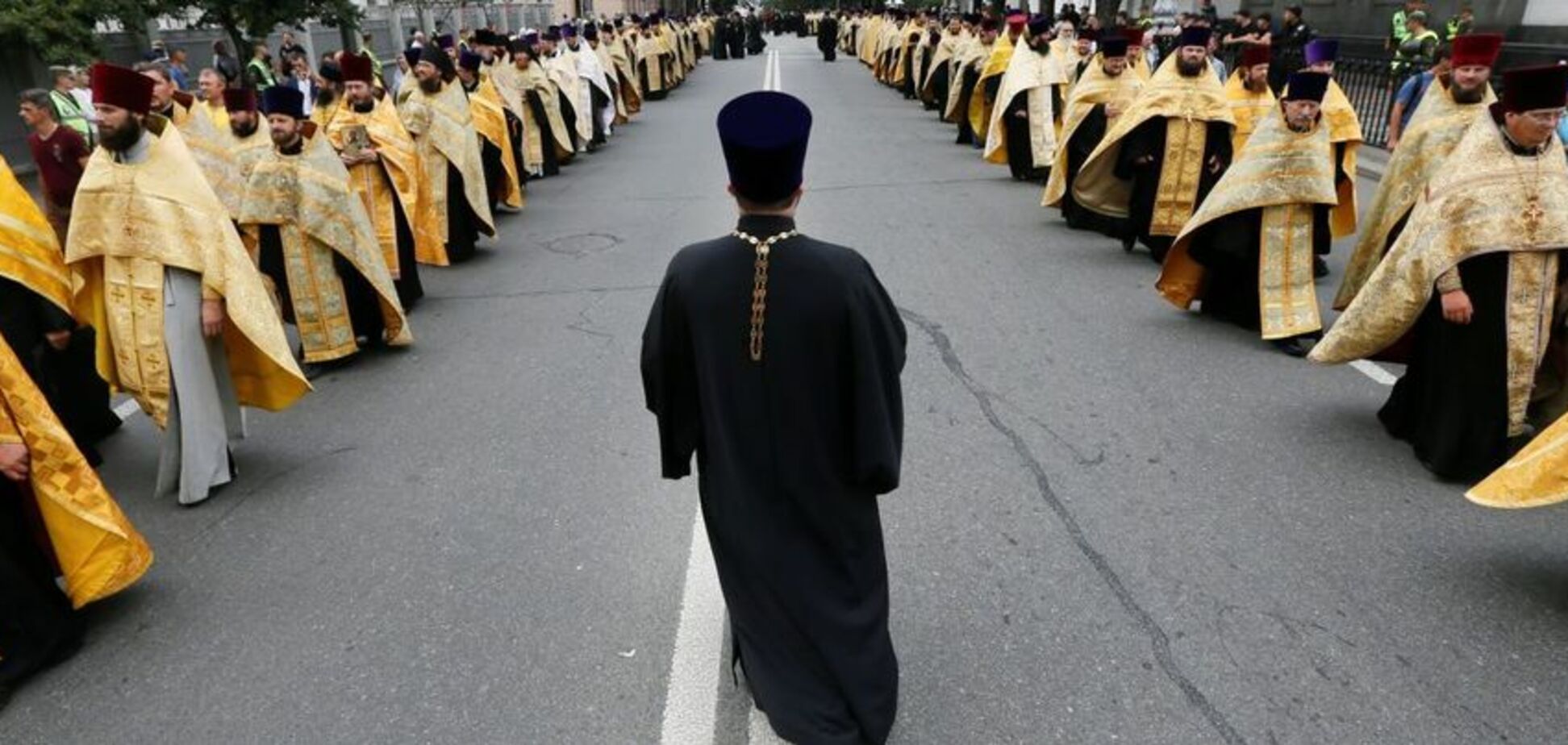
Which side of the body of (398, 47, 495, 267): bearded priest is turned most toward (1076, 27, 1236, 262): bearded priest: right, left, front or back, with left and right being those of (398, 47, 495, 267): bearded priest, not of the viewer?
left

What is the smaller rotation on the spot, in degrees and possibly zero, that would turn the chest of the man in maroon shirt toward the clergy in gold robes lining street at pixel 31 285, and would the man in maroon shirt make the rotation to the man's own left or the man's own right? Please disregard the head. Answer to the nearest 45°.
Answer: approximately 45° to the man's own left

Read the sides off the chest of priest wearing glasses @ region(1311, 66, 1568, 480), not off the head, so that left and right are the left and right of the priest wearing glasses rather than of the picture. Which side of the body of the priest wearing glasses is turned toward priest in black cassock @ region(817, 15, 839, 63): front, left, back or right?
back

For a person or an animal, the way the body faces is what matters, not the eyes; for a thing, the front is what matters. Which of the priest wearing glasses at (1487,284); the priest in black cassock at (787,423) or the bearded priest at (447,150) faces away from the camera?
the priest in black cassock

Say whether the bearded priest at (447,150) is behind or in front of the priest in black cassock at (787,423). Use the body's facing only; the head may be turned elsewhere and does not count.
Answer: in front

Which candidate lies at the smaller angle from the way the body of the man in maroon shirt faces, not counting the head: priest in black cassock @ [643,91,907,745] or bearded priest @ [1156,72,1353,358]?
the priest in black cassock

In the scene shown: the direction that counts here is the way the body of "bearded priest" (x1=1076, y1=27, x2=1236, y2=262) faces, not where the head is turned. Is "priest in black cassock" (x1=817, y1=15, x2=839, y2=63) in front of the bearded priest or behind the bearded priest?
behind

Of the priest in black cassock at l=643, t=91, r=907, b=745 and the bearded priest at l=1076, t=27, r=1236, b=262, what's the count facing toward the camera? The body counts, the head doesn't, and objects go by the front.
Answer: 1

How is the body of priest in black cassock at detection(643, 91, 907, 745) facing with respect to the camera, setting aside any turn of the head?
away from the camera

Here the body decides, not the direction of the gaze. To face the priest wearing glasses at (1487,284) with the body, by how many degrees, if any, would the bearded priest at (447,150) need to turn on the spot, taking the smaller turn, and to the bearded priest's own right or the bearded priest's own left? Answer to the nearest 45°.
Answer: approximately 90° to the bearded priest's own left

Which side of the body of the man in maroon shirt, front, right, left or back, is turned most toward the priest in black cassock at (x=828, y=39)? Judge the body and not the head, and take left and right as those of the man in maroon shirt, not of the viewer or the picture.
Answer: back

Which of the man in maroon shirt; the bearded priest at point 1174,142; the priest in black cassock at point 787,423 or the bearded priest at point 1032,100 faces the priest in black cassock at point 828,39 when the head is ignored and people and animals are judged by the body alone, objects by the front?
the priest in black cassock at point 787,423

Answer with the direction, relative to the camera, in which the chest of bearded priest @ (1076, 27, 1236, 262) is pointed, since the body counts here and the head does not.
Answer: toward the camera

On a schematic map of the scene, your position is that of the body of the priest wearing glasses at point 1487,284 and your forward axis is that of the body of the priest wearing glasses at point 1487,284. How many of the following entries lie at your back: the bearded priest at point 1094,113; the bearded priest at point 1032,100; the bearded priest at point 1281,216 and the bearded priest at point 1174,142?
4

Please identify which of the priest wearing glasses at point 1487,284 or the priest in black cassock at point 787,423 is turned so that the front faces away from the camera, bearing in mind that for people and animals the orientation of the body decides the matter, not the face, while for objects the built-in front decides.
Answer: the priest in black cassock

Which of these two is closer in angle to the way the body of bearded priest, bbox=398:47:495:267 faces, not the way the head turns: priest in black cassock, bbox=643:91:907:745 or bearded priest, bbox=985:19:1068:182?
the priest in black cassock
